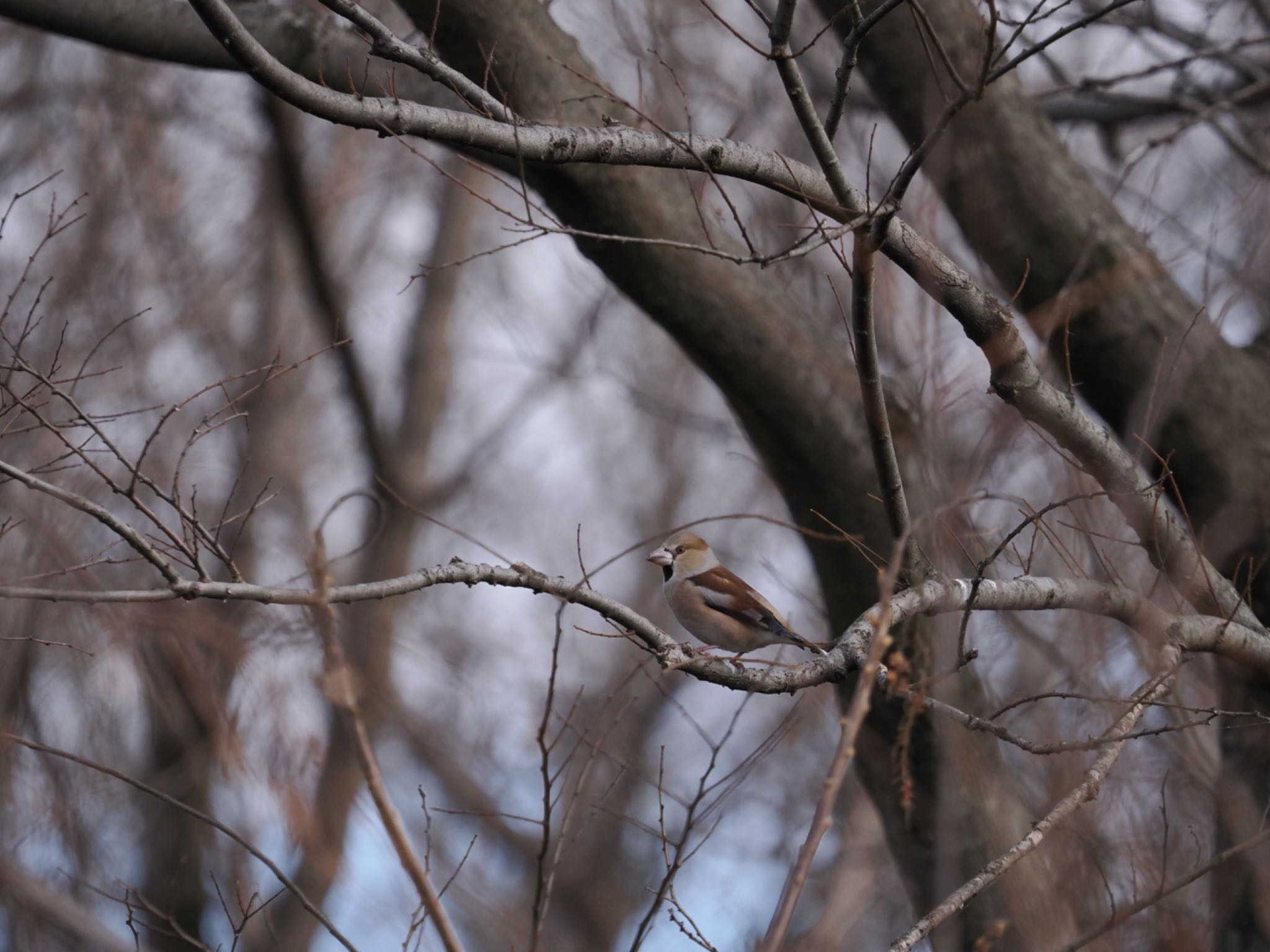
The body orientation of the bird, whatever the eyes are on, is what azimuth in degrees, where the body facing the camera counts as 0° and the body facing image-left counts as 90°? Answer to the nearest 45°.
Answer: approximately 90°
